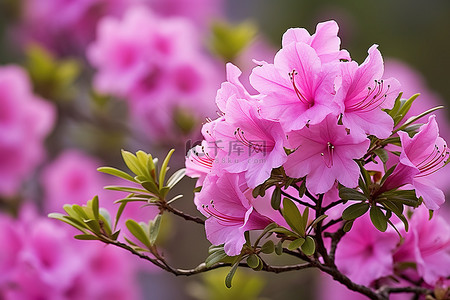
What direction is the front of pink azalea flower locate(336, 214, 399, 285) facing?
toward the camera

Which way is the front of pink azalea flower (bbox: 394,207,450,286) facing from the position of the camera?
facing the viewer and to the right of the viewer

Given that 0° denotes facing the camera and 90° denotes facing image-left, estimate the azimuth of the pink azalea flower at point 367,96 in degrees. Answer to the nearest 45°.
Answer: approximately 315°

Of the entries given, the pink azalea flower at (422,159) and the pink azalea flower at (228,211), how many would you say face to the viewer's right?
1

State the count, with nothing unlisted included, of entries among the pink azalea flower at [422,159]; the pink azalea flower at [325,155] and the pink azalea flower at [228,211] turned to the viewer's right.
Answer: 1

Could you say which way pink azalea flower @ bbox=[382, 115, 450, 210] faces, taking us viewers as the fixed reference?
facing to the right of the viewer

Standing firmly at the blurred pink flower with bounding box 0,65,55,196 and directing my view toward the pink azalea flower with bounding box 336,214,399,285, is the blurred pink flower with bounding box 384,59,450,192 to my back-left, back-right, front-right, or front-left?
front-left

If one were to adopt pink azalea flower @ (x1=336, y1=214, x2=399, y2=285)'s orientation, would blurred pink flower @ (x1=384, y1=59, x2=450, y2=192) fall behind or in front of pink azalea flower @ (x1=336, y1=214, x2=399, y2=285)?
behind

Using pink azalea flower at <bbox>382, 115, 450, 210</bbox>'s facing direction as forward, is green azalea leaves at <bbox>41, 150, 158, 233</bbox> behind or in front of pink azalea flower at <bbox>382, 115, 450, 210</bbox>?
behind

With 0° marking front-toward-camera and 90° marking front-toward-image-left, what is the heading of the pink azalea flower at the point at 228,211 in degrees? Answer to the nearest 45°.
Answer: approximately 45°

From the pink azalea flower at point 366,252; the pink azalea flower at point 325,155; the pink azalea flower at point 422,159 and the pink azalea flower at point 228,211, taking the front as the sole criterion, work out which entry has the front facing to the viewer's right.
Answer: the pink azalea flower at point 422,159

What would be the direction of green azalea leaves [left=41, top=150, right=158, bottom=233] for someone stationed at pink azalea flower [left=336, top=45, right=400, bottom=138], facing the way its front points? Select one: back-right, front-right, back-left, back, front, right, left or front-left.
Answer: back

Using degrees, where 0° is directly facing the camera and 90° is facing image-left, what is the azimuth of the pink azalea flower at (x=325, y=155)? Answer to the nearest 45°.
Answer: approximately 0°

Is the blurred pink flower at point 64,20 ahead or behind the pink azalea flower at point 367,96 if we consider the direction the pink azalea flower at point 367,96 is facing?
behind

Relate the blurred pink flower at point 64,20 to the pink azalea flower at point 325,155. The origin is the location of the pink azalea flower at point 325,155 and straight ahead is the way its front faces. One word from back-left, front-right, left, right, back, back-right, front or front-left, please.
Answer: back-right
